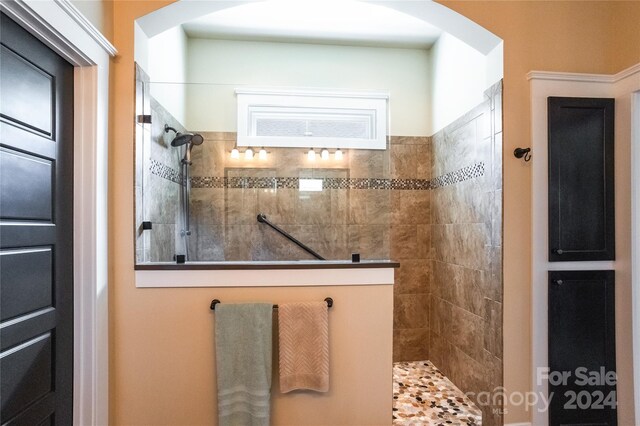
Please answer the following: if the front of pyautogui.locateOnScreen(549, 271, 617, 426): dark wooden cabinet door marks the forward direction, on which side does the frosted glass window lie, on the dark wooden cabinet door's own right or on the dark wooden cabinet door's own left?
on the dark wooden cabinet door's own right

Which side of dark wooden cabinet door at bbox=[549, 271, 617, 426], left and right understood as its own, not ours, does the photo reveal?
front

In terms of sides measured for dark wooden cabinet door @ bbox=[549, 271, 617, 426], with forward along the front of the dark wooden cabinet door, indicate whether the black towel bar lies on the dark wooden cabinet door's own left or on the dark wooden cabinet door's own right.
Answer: on the dark wooden cabinet door's own right

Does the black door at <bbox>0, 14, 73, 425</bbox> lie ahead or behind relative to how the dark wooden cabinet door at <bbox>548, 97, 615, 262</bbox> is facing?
ahead

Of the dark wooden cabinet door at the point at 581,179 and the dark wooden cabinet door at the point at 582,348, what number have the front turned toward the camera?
2

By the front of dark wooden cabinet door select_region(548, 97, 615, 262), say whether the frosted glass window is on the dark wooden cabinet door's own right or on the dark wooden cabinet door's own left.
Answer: on the dark wooden cabinet door's own right

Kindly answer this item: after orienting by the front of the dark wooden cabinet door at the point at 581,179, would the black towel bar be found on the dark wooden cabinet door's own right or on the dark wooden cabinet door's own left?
on the dark wooden cabinet door's own right

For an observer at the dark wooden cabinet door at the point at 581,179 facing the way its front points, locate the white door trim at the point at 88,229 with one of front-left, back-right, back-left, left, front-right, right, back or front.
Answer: front-right

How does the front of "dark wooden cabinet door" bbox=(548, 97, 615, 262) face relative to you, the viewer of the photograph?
facing the viewer
